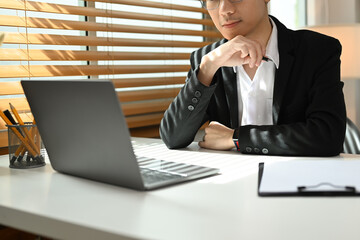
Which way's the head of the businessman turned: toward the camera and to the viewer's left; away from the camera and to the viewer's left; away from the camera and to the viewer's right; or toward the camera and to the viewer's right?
toward the camera and to the viewer's left

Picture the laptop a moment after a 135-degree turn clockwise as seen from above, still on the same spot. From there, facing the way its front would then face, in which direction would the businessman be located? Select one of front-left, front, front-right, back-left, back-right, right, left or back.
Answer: back-left

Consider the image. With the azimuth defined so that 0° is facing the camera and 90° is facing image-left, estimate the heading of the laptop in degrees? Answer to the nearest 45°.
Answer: approximately 225°

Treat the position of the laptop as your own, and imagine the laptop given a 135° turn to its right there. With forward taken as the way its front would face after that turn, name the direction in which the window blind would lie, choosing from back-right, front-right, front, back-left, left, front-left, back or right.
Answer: back

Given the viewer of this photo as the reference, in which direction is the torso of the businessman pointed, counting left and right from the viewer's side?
facing the viewer and to the left of the viewer

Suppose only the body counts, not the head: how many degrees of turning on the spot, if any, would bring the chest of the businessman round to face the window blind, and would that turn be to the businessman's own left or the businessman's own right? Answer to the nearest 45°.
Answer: approximately 90° to the businessman's own right

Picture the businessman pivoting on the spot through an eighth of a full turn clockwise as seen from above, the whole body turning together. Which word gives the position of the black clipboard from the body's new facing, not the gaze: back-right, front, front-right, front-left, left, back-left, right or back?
left

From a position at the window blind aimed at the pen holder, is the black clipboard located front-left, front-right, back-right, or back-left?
front-left

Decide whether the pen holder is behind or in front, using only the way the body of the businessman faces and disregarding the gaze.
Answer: in front
